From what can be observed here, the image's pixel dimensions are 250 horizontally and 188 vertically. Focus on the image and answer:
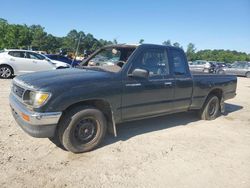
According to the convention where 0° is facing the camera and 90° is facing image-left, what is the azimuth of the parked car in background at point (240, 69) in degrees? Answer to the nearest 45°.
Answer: approximately 90°

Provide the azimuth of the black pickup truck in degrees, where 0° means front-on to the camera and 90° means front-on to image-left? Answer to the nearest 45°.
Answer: approximately 45°

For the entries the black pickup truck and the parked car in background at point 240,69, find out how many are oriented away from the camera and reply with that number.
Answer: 0

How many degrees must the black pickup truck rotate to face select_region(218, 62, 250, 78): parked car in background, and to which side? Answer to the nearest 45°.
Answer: approximately 180°

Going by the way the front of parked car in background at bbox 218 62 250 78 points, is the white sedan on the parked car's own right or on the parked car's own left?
on the parked car's own left

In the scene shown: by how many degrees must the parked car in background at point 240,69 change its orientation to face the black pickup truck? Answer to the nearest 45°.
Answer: approximately 90° to its left
